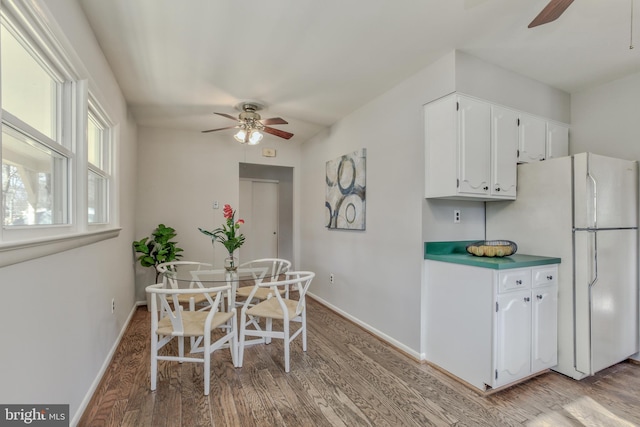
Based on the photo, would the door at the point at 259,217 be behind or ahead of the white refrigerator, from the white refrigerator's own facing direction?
behind

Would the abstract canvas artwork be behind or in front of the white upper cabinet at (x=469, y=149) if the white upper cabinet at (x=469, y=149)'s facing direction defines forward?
behind

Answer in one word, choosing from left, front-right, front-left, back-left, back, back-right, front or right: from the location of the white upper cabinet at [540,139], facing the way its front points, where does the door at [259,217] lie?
back-right

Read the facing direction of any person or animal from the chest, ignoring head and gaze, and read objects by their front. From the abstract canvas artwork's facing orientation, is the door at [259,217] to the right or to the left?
on its right

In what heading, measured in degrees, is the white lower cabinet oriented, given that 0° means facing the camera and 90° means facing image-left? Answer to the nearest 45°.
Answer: approximately 315°

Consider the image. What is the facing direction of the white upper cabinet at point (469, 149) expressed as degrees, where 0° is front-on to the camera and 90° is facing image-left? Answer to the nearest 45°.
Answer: approximately 315°
